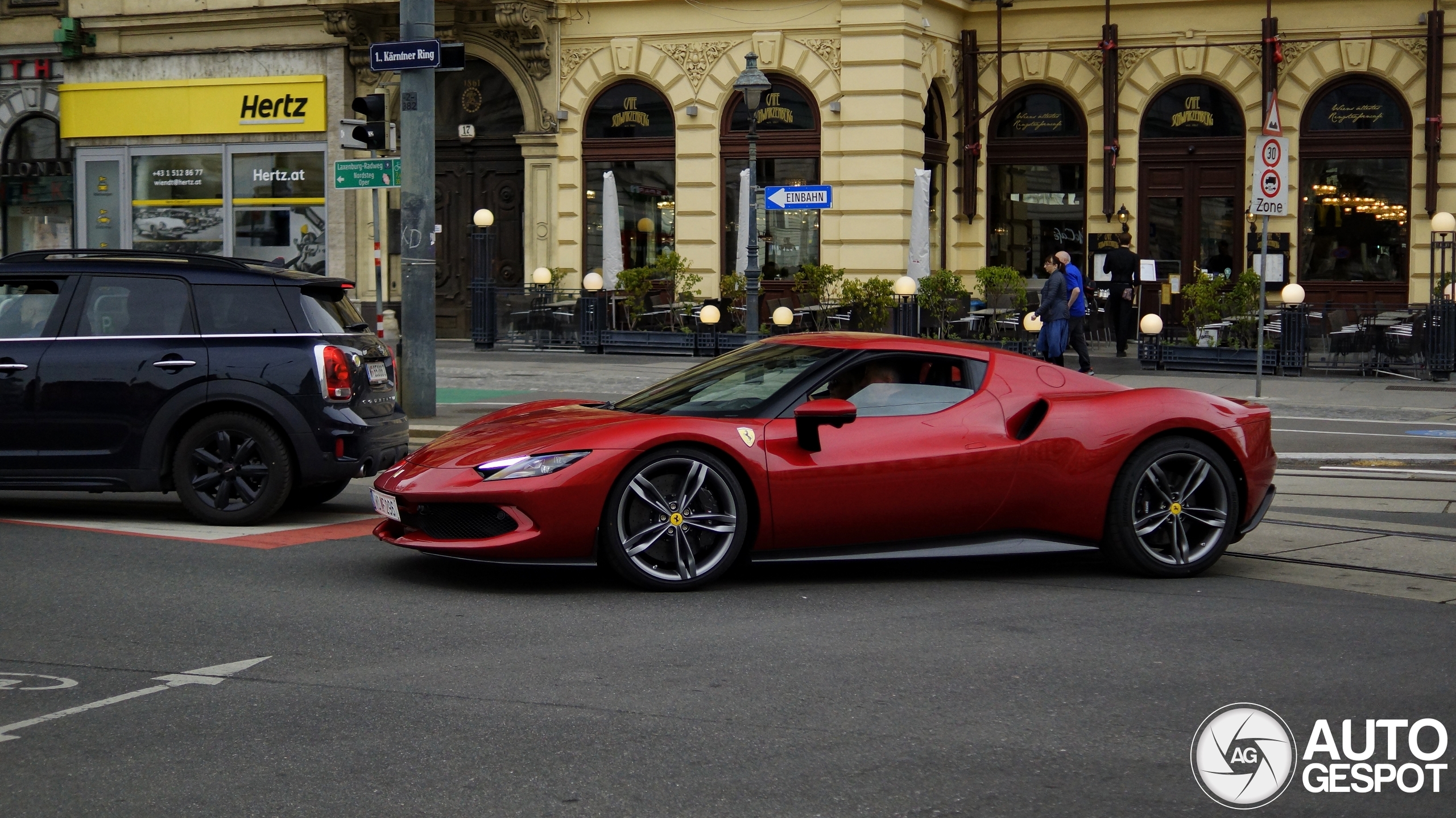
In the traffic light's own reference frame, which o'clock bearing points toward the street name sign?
The street name sign is roughly at 8 o'clock from the traffic light.

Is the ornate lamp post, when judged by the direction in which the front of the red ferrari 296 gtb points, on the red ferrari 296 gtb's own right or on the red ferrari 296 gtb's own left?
on the red ferrari 296 gtb's own right

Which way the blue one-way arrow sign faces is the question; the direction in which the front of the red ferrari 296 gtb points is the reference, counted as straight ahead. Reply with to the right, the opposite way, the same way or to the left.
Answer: to the left

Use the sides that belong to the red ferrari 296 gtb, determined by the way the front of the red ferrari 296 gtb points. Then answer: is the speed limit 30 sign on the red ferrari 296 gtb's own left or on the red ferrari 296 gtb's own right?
on the red ferrari 296 gtb's own right

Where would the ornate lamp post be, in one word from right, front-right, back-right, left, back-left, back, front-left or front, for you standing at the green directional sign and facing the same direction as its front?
back-left

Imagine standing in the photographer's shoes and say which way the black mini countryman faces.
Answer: facing to the left of the viewer

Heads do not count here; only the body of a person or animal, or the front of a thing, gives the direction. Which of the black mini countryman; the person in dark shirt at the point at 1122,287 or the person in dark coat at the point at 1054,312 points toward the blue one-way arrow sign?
the person in dark coat at the point at 1054,312

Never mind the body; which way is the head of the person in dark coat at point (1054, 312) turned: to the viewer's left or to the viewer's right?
to the viewer's left

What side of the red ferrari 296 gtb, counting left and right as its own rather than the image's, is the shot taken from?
left

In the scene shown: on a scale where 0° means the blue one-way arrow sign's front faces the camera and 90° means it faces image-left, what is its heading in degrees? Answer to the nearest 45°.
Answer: approximately 0°
